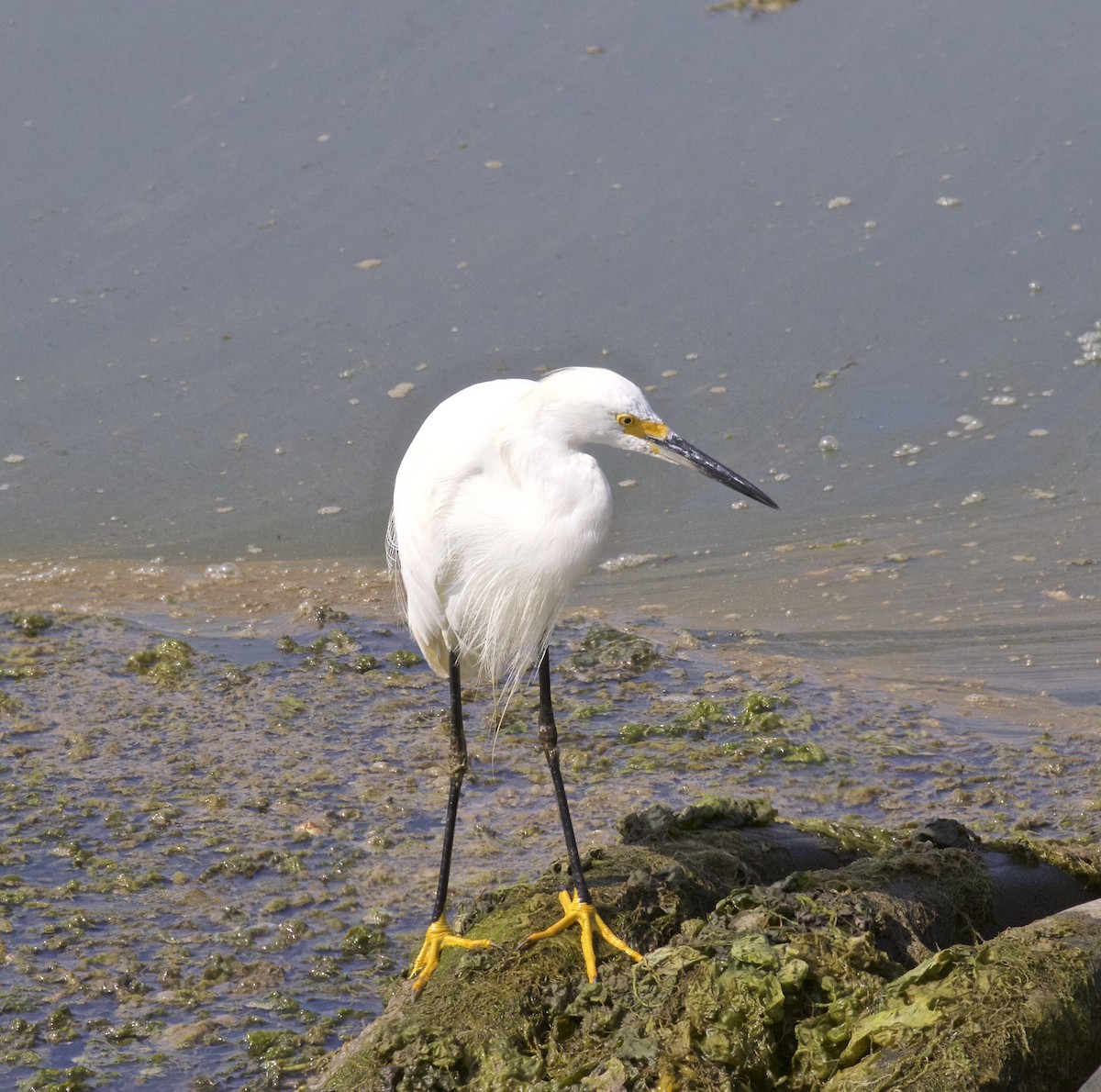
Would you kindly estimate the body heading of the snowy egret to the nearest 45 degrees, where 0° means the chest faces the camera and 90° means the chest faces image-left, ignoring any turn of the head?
approximately 315°

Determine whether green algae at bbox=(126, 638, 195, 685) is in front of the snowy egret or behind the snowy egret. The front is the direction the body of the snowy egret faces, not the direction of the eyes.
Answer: behind
